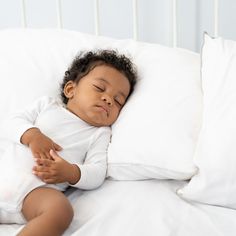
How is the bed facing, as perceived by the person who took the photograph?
facing the viewer
